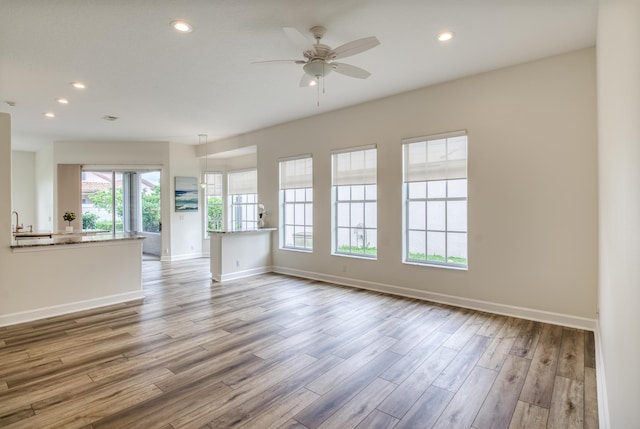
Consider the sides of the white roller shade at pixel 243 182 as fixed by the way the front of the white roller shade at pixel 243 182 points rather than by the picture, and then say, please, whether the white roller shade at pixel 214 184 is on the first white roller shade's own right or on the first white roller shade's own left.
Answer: on the first white roller shade's own right

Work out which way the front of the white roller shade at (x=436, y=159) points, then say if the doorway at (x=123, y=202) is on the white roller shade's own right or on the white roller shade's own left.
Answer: on the white roller shade's own right

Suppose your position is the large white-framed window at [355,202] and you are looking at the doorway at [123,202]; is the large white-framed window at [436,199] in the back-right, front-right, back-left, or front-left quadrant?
back-left

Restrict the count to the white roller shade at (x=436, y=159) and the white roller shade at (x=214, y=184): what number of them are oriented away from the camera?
0

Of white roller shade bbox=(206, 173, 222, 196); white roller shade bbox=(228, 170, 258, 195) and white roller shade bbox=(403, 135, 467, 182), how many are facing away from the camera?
0

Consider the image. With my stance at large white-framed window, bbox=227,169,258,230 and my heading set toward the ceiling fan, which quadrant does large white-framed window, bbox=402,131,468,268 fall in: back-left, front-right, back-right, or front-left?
front-left

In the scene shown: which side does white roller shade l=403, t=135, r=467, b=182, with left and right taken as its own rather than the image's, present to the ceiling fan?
front

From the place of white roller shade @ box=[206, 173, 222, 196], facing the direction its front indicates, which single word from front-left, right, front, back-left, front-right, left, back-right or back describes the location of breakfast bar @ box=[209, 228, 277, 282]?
front

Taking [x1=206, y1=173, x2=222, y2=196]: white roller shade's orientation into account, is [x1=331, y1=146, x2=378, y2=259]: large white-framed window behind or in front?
in front

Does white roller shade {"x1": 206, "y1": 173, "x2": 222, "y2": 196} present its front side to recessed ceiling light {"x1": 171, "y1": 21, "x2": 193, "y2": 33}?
yes

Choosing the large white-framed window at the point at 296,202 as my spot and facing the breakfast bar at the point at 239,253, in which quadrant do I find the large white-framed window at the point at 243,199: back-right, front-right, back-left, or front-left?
front-right

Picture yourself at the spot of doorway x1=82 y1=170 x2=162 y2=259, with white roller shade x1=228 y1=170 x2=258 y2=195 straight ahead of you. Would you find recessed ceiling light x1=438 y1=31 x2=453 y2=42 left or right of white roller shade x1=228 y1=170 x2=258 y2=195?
right

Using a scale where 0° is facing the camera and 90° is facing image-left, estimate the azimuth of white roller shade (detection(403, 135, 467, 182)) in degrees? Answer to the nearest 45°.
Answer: approximately 45°

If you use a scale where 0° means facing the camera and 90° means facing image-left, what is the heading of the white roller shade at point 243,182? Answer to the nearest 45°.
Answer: approximately 45°

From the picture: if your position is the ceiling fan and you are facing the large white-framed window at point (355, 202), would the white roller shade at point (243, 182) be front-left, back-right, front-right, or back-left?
front-left

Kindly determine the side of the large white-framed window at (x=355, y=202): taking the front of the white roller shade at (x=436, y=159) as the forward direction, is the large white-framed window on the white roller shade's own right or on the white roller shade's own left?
on the white roller shade's own right

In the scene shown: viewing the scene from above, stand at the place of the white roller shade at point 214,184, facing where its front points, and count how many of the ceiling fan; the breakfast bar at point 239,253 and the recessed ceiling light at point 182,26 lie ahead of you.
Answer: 3

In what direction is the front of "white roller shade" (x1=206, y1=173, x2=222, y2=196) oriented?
toward the camera
